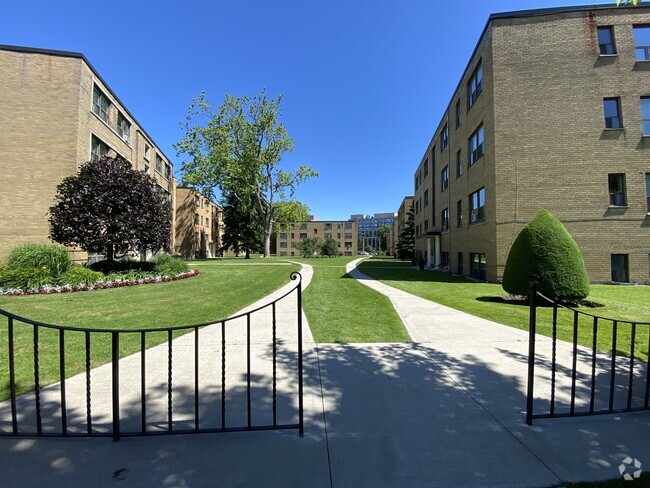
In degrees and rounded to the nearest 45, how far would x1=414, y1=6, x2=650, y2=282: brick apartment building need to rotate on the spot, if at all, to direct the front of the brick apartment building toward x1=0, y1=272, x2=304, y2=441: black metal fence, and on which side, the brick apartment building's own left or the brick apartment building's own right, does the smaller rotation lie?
approximately 45° to the brick apartment building's own left

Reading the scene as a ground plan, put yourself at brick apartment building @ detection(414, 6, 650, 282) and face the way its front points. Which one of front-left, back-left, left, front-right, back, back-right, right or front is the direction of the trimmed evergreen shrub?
front-left

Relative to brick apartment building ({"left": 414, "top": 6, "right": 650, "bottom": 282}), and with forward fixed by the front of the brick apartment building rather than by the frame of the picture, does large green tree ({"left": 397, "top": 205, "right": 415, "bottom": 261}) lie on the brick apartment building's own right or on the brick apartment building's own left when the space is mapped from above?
on the brick apartment building's own right

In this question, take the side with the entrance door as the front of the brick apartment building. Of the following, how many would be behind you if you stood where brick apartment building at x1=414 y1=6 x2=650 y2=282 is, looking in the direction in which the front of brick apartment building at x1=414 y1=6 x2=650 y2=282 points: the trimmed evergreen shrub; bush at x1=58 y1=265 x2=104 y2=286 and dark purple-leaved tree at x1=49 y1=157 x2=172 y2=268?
0

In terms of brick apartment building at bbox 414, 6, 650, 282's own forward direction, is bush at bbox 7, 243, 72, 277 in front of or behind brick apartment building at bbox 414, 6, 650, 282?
in front

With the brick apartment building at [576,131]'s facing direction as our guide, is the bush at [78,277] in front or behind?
in front

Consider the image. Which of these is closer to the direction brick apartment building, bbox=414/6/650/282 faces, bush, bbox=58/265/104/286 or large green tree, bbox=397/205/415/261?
the bush

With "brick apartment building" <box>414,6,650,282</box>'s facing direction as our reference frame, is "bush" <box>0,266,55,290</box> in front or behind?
in front

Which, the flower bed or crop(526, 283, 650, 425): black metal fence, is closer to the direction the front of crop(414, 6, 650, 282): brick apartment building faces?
the flower bed

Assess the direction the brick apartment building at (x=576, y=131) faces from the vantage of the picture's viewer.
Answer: facing the viewer and to the left of the viewer
